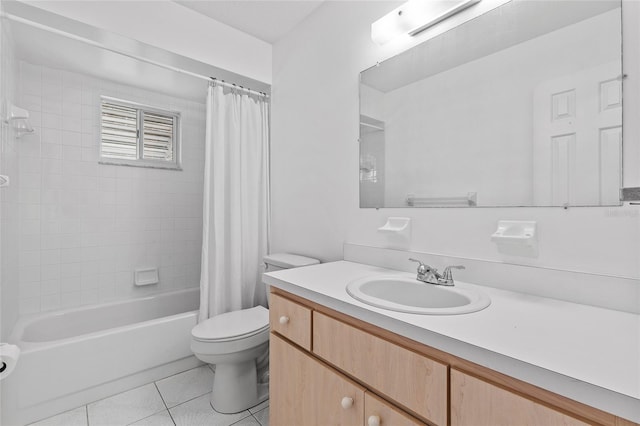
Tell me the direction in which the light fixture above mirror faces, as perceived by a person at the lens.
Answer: facing the viewer and to the left of the viewer

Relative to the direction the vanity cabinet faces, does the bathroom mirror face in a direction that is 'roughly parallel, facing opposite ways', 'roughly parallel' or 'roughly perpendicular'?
roughly parallel

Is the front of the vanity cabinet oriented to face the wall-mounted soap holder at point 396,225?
no

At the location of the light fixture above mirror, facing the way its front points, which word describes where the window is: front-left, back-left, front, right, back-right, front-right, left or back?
front-right

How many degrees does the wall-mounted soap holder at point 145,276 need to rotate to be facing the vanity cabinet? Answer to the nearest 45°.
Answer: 0° — it already faces it

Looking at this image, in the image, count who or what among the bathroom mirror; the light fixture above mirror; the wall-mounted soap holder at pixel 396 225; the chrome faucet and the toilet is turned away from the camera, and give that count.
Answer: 0

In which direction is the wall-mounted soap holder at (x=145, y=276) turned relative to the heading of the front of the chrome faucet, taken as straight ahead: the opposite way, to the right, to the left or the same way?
to the left

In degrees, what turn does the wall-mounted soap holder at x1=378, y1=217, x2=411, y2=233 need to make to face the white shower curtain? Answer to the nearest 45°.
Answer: approximately 45° to its right

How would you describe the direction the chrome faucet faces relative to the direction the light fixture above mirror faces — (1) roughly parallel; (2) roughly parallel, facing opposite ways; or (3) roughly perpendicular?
roughly parallel

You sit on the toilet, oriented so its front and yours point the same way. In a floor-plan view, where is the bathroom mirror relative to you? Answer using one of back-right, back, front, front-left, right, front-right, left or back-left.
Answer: left

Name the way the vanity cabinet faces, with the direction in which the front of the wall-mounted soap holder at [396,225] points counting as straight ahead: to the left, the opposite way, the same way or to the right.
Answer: the same way

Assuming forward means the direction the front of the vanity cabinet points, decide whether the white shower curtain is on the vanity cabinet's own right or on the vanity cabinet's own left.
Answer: on the vanity cabinet's own right

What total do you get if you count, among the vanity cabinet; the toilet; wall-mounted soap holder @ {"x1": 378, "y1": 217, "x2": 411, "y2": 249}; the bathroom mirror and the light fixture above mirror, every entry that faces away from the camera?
0

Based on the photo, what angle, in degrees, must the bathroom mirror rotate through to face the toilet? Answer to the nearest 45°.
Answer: approximately 45° to its right

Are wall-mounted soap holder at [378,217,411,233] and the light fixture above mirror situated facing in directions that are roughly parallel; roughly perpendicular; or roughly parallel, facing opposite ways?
roughly parallel

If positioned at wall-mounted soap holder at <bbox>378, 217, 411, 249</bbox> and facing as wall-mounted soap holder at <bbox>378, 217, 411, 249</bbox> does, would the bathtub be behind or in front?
in front

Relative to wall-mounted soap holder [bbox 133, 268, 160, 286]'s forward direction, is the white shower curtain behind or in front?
in front

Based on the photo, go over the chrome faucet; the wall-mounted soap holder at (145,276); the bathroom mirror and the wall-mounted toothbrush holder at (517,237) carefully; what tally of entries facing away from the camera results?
0

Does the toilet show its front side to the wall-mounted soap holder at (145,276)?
no
